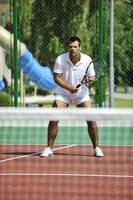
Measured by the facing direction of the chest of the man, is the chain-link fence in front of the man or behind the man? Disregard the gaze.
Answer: behind

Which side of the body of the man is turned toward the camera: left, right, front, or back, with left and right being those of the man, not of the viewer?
front

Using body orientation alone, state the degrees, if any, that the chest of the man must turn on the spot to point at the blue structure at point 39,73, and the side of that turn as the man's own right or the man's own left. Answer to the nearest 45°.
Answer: approximately 180°
